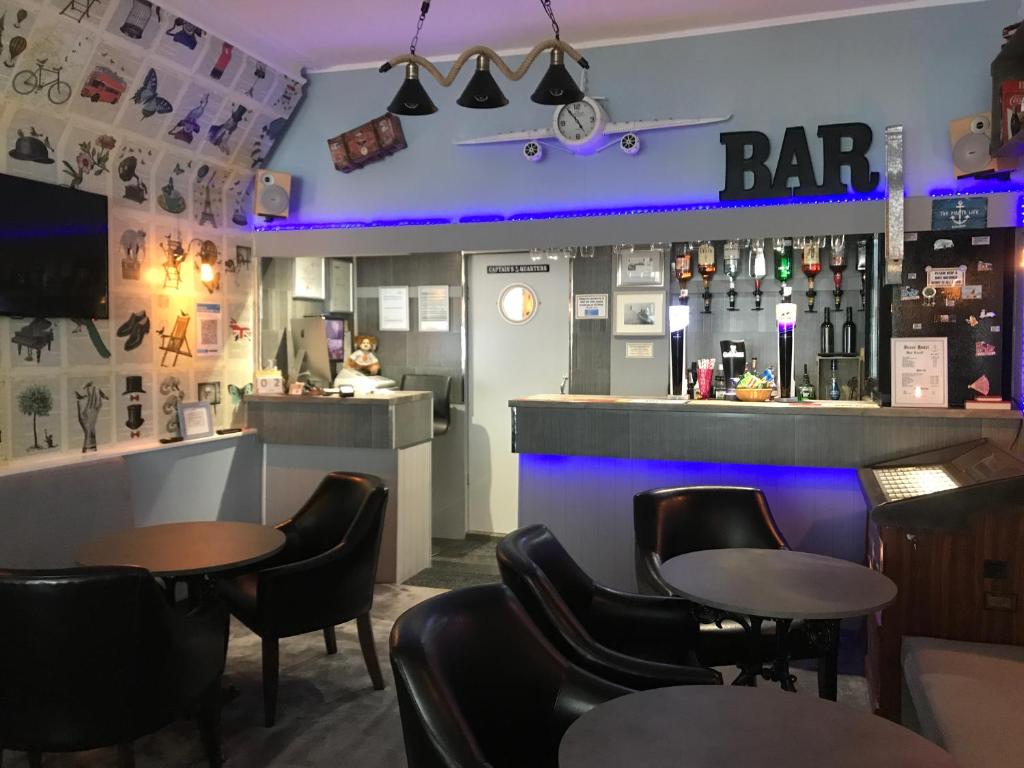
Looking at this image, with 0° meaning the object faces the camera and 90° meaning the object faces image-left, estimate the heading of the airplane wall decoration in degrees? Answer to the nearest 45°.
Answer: approximately 0°

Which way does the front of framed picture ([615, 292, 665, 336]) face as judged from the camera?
facing the viewer

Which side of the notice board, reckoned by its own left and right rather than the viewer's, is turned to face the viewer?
front

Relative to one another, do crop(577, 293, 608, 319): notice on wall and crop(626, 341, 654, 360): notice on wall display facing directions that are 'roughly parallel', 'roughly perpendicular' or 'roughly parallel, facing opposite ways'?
roughly parallel

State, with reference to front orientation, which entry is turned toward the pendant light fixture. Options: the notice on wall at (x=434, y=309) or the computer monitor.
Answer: the notice on wall

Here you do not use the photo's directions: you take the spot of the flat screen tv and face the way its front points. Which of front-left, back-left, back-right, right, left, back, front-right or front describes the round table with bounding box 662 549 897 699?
front

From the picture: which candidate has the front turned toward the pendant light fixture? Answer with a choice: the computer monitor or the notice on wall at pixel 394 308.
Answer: the notice on wall

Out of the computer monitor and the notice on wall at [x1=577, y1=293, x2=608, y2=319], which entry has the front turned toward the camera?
the notice on wall

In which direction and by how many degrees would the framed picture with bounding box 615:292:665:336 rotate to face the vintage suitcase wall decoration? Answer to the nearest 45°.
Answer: approximately 90° to its right
